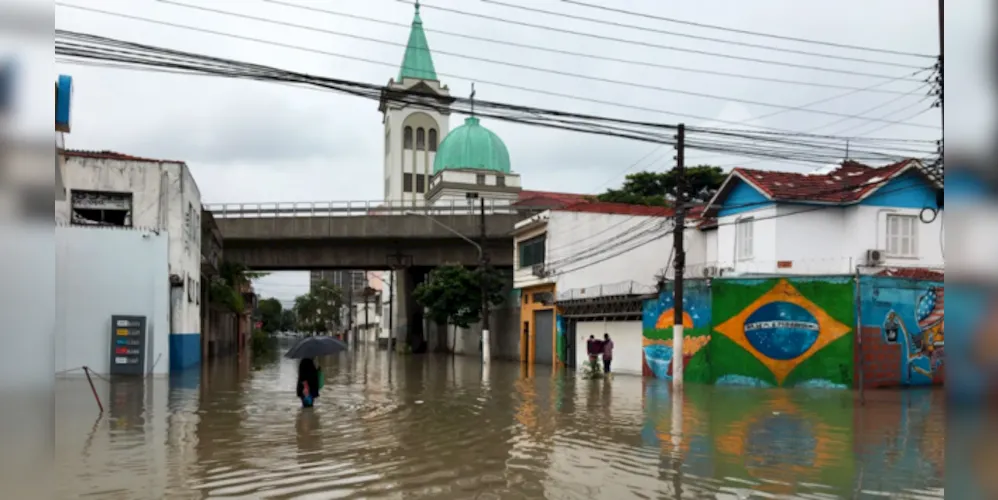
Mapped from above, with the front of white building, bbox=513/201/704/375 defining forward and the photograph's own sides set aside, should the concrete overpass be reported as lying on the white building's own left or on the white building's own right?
on the white building's own right

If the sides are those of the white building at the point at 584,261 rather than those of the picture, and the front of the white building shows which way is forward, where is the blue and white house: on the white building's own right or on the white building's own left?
on the white building's own left

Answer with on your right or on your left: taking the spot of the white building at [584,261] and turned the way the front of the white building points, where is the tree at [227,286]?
on your right

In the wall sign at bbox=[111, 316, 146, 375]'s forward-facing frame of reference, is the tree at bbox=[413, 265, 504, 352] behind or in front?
behind

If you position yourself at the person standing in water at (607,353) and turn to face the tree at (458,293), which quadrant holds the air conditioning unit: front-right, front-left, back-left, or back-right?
back-right

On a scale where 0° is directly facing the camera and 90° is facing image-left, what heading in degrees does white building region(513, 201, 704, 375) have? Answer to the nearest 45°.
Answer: approximately 45°

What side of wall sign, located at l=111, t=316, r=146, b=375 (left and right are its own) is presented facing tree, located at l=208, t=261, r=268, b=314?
back
